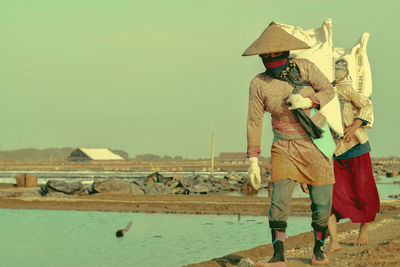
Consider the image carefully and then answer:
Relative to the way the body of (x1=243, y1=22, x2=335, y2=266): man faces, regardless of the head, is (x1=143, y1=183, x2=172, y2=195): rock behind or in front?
behind

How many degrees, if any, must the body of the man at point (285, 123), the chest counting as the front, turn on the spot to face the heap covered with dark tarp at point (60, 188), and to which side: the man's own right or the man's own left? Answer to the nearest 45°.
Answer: approximately 135° to the man's own right

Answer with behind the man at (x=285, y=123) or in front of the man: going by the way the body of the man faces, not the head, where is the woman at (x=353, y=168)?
behind

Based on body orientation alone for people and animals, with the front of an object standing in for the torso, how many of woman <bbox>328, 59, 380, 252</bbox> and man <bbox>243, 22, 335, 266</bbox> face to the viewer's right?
0

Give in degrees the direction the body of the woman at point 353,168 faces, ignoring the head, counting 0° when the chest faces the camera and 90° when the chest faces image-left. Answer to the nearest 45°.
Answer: approximately 45°

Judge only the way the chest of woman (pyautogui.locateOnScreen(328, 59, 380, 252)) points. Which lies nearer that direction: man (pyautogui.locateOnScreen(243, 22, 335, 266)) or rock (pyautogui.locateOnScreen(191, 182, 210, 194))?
the man
